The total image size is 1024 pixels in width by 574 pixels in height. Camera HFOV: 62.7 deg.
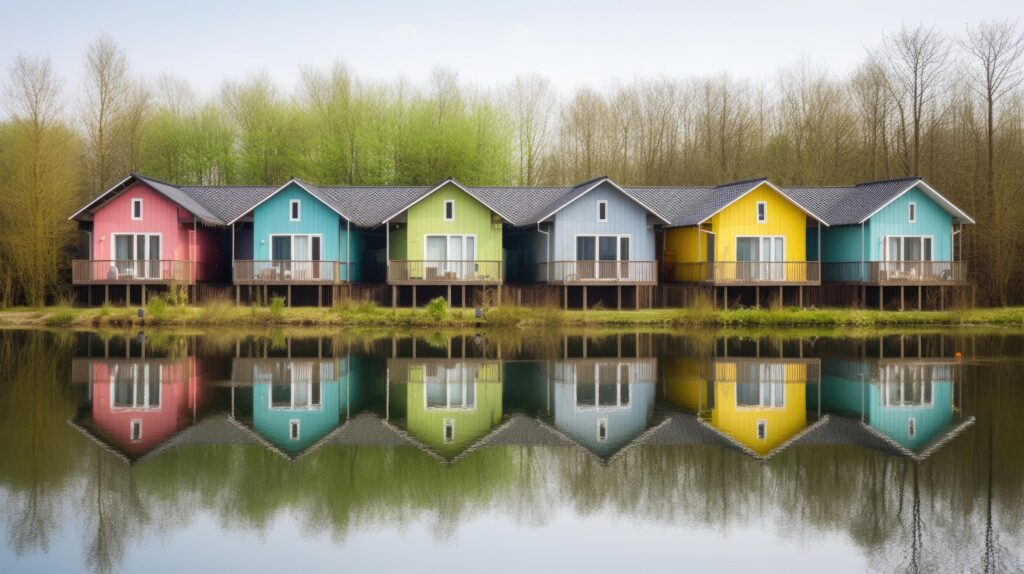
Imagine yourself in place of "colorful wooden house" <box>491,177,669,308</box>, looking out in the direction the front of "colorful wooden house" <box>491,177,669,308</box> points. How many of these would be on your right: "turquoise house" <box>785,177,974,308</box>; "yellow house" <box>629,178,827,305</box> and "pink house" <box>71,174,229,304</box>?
1

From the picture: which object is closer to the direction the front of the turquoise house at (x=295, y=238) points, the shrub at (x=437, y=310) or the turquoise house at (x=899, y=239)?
the shrub

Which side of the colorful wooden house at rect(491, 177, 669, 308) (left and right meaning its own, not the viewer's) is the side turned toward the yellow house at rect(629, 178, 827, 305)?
left

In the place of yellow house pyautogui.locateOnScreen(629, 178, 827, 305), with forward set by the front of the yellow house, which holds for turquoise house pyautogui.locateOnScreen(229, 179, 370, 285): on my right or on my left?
on my right

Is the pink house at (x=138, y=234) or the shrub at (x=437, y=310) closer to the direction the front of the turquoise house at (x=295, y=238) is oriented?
the shrub

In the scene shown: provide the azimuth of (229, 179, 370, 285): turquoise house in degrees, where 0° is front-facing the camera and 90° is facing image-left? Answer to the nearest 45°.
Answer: approximately 0°

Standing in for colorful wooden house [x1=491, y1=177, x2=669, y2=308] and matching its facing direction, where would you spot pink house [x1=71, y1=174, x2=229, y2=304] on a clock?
The pink house is roughly at 3 o'clock from the colorful wooden house.

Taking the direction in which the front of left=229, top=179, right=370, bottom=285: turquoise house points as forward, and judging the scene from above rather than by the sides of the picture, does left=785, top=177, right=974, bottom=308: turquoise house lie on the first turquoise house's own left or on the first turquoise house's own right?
on the first turquoise house's own left
